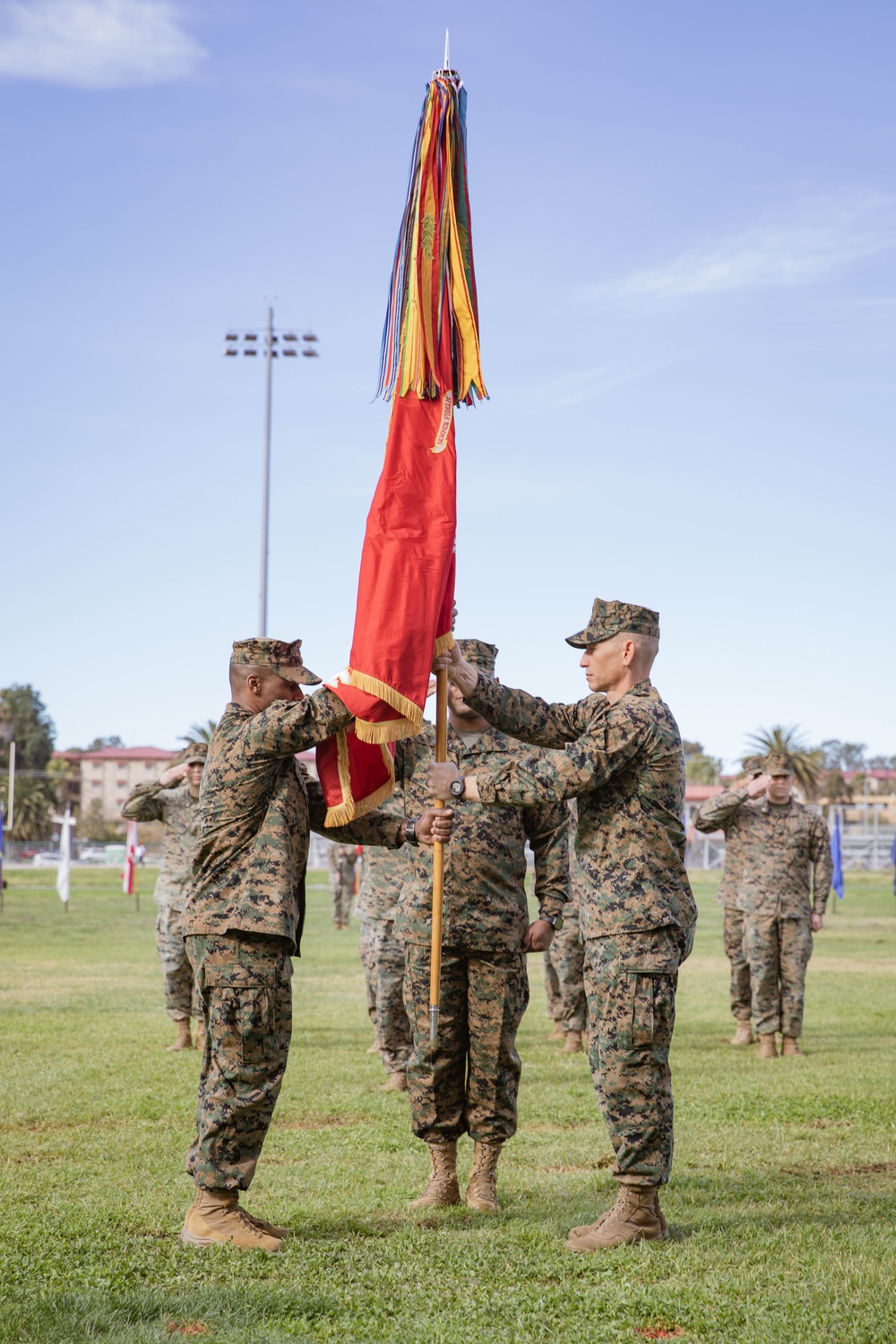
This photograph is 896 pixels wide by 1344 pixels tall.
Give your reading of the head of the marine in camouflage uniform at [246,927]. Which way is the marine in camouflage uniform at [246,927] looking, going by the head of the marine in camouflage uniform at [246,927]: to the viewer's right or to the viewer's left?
to the viewer's right

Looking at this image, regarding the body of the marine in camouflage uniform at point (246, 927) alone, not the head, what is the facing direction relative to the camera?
to the viewer's right

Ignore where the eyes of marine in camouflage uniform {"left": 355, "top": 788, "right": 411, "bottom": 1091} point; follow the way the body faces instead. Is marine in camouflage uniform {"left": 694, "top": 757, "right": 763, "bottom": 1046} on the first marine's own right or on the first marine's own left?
on the first marine's own left

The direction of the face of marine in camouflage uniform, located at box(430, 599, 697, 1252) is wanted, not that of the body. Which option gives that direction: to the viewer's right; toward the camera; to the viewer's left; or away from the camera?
to the viewer's left

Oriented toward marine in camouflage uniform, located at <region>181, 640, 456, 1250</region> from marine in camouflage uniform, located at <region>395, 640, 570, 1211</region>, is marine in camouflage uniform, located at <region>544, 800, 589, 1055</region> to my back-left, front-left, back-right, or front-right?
back-right

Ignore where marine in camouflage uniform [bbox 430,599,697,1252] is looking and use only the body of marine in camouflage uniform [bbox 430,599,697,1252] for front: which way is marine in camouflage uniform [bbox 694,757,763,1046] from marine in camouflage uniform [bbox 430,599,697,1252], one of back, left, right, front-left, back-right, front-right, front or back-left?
right

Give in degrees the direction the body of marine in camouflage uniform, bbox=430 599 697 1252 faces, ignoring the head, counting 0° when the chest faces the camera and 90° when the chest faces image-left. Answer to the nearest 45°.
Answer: approximately 90°

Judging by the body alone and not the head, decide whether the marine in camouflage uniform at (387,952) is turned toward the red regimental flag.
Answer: yes

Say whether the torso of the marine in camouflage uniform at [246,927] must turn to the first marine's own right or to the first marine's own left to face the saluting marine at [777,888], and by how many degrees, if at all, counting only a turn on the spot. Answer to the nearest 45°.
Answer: approximately 45° to the first marine's own left

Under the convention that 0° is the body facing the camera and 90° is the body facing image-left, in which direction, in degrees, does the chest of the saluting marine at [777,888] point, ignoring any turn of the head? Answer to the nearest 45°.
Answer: approximately 0°

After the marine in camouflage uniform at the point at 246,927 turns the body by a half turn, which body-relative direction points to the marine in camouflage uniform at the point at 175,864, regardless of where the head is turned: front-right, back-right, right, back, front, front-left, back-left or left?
right

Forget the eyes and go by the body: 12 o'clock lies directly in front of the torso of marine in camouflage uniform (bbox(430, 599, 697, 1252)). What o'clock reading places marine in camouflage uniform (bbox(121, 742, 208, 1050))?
marine in camouflage uniform (bbox(121, 742, 208, 1050)) is roughly at 2 o'clock from marine in camouflage uniform (bbox(430, 599, 697, 1252)).

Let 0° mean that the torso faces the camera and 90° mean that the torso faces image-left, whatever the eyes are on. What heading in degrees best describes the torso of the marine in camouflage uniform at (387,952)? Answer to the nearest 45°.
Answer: approximately 0°
